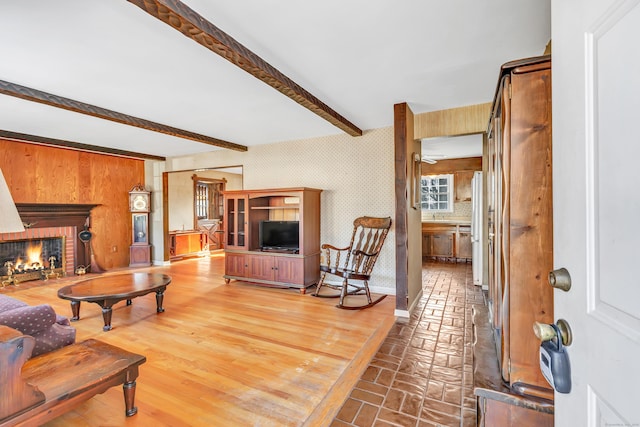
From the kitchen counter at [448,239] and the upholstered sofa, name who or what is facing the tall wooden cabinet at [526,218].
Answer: the kitchen counter

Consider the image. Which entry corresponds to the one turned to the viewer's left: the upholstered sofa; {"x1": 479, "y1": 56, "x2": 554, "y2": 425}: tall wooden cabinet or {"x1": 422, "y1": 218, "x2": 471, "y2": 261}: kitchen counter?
the tall wooden cabinet

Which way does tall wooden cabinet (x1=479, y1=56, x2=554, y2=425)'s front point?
to the viewer's left

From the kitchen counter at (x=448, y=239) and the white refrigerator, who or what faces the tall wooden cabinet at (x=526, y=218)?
the kitchen counter

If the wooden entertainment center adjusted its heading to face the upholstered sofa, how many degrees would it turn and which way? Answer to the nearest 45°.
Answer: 0° — it already faces it

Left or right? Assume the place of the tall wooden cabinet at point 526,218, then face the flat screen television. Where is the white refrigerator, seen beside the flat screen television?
right

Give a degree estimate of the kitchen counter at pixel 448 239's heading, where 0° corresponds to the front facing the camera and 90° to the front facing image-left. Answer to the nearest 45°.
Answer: approximately 0°

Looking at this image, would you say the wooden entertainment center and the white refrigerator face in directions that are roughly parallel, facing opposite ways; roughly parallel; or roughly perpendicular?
roughly perpendicular

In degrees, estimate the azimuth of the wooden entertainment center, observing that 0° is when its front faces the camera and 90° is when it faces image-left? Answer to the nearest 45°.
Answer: approximately 45°

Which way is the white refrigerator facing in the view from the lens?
facing to the left of the viewer

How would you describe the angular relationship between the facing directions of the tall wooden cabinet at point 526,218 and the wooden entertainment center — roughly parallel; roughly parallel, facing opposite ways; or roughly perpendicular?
roughly perpendicular
